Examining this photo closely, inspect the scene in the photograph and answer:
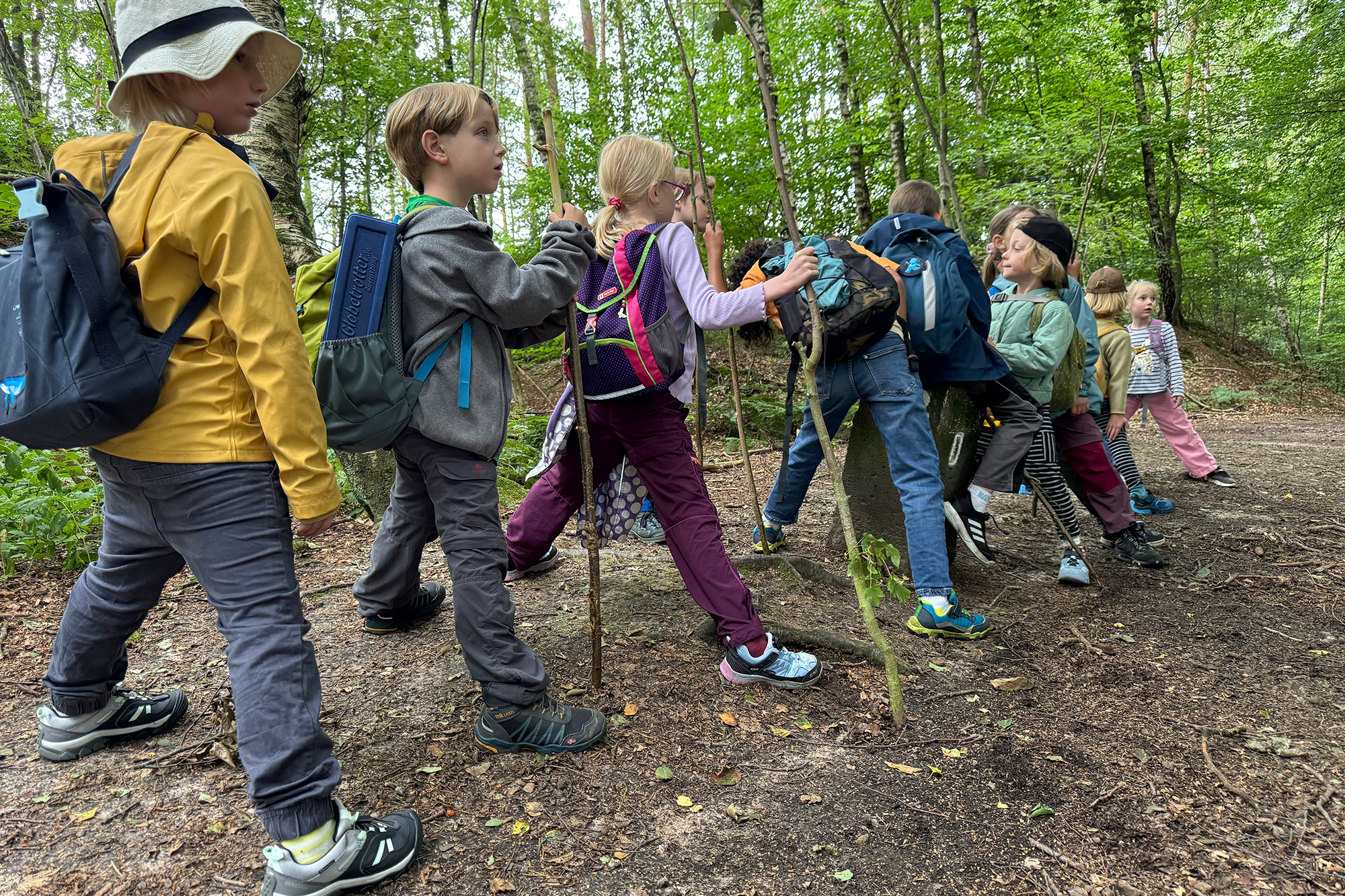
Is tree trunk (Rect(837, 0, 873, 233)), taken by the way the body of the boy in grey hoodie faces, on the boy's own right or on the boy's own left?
on the boy's own left

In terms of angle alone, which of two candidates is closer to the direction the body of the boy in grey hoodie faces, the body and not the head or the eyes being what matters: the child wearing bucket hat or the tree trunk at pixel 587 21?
the tree trunk

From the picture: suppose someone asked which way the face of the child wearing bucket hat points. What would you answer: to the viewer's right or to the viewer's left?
to the viewer's right

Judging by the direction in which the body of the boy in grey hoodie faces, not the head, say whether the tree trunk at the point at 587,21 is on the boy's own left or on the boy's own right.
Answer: on the boy's own left

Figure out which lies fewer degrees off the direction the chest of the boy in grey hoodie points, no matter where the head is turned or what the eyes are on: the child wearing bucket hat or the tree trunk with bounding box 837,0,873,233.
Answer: the tree trunk

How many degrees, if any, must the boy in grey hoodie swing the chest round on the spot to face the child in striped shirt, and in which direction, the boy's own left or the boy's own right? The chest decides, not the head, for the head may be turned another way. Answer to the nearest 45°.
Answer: approximately 45° to the boy's own left

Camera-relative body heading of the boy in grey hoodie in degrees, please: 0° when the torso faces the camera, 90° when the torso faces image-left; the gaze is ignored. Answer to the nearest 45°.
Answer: approximately 270°

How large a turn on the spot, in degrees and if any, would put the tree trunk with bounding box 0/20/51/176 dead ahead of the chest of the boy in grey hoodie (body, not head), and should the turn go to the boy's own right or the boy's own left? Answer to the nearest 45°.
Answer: approximately 135° to the boy's own left

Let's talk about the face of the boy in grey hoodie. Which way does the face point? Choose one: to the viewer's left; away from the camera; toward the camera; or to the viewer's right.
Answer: to the viewer's right

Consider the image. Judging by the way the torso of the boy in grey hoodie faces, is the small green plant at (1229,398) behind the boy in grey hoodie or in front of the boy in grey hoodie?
in front

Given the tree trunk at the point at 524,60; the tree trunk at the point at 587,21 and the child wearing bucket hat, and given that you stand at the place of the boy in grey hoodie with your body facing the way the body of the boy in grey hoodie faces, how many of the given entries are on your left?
2
